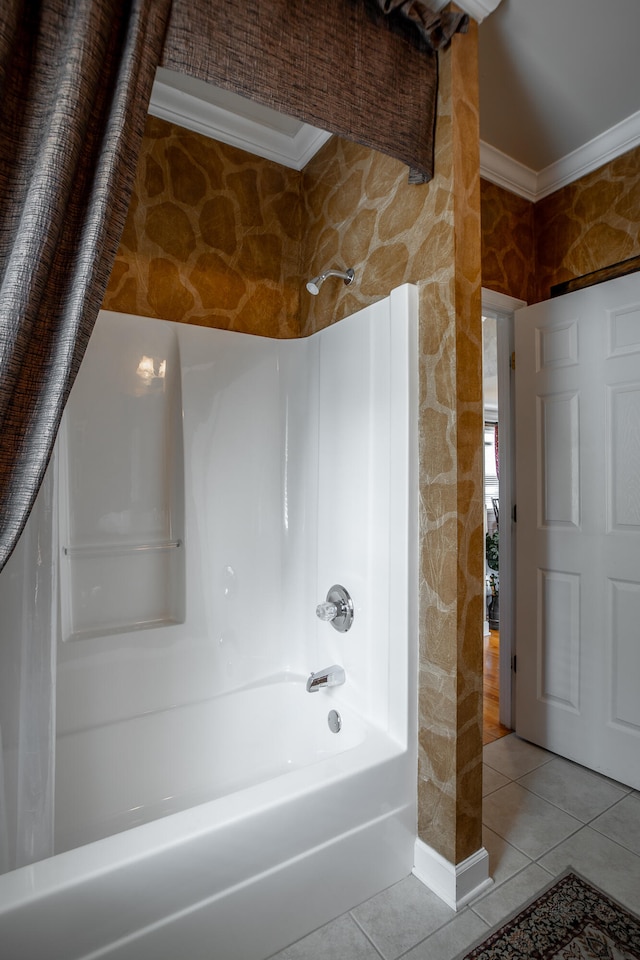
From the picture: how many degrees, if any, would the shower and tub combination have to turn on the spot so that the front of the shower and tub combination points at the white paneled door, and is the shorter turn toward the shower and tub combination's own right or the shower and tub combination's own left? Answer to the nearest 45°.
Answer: approximately 45° to the shower and tub combination's own left

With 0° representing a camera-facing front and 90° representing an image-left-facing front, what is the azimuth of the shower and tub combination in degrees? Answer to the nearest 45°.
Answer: approximately 315°

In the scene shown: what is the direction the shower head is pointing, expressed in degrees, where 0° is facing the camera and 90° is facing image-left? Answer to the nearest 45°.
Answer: approximately 45°

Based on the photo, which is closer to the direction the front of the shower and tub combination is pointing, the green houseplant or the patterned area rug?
the patterned area rug
